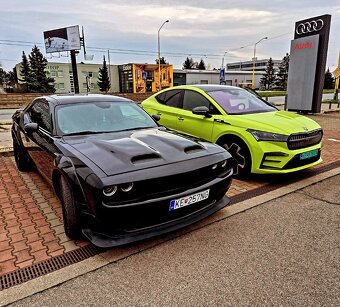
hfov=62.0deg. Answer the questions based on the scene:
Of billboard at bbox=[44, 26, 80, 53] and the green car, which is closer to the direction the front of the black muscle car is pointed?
the green car

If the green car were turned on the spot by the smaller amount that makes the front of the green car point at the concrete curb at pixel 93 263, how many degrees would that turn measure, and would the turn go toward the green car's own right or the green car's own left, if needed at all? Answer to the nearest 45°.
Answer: approximately 90° to the green car's own right

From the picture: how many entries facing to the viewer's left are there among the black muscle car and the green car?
0

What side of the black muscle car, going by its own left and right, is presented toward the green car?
left

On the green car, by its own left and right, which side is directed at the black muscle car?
right

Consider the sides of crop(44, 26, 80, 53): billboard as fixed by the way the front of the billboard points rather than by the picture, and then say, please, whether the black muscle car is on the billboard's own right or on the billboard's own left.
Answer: on the billboard's own left

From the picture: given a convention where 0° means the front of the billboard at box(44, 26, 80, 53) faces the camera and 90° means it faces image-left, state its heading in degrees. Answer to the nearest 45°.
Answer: approximately 45°

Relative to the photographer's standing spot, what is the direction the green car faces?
facing the viewer and to the right of the viewer

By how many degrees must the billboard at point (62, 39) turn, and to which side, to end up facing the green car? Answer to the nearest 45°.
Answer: approximately 45° to its left

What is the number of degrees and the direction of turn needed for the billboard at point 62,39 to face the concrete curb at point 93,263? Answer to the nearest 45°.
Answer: approximately 45° to its left

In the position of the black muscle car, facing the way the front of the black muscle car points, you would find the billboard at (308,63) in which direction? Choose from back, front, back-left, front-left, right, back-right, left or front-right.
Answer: left
